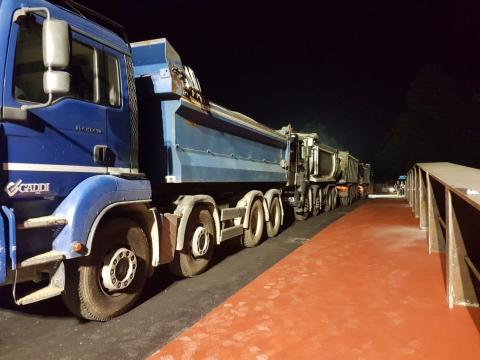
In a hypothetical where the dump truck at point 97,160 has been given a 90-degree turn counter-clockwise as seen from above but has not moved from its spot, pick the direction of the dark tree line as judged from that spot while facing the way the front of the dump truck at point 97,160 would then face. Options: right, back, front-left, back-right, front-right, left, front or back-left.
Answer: left

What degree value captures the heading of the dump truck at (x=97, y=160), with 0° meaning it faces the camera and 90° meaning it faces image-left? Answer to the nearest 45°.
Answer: approximately 45°
